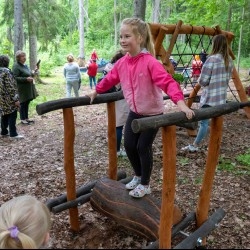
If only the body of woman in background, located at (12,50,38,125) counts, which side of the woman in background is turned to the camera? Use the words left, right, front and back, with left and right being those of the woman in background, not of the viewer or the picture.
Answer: right

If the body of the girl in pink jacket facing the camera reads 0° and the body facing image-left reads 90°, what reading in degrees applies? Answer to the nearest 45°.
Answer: approximately 45°

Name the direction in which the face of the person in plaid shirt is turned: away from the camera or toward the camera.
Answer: away from the camera

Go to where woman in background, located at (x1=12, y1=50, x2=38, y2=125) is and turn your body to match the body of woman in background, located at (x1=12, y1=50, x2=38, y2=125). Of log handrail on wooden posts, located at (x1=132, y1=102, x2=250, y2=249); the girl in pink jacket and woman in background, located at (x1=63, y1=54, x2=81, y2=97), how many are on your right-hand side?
2

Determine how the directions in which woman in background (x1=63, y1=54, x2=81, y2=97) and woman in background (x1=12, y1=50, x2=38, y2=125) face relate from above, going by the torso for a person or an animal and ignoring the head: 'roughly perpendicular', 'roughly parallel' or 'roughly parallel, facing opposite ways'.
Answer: roughly perpendicular

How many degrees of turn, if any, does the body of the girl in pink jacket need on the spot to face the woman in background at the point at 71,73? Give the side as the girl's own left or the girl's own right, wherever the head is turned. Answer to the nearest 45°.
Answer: approximately 135° to the girl's own right

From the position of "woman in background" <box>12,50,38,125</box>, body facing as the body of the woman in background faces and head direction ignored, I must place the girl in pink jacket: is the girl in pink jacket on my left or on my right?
on my right

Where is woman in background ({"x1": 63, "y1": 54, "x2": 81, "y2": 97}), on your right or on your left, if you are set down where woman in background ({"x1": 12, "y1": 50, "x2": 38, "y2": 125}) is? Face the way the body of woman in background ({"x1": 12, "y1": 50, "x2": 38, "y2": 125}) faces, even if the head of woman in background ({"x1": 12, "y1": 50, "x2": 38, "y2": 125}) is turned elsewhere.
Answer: on your left
